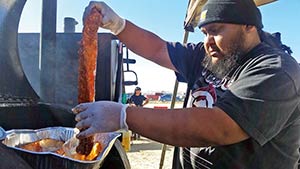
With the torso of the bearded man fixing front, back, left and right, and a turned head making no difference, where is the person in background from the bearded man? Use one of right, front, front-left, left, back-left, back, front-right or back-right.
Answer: back-right

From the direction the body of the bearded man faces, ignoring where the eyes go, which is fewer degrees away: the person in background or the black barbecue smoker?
the black barbecue smoker

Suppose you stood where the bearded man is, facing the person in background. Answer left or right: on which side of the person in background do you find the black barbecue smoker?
left

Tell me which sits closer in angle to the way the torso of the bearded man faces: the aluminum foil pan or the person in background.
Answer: the aluminum foil pan

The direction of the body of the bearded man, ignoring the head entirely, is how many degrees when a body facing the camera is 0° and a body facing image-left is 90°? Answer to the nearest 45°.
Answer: approximately 45°
